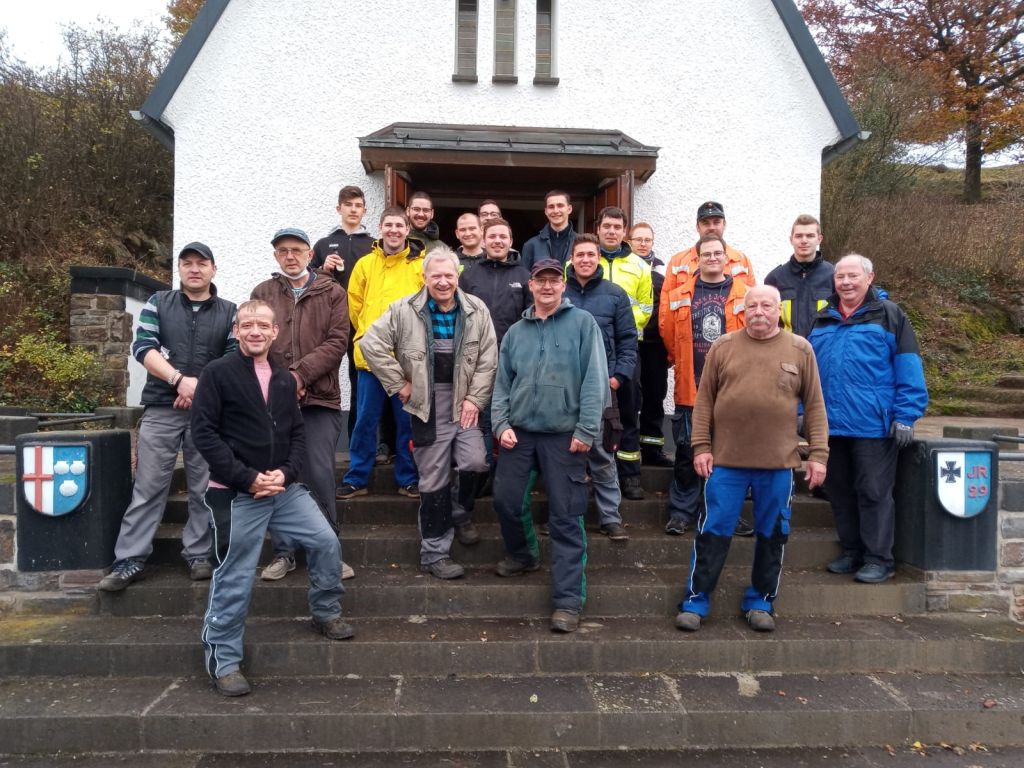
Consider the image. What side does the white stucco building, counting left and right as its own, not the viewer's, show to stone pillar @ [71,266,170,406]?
right

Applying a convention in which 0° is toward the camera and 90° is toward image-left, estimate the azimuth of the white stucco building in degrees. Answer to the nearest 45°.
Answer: approximately 0°

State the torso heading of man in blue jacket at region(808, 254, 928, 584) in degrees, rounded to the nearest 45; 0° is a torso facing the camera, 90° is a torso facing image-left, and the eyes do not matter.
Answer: approximately 45°

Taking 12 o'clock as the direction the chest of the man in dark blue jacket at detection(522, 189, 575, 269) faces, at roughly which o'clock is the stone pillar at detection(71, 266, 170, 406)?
The stone pillar is roughly at 4 o'clock from the man in dark blue jacket.
